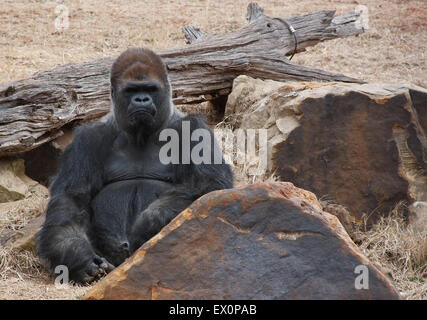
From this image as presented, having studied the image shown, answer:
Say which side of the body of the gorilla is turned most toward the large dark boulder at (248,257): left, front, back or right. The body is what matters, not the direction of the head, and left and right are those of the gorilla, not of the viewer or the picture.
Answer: front

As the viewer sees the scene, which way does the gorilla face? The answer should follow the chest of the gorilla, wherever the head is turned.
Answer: toward the camera

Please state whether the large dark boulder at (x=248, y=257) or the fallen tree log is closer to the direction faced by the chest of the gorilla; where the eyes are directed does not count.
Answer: the large dark boulder

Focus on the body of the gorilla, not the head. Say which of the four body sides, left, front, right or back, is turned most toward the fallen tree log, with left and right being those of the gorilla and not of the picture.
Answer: back

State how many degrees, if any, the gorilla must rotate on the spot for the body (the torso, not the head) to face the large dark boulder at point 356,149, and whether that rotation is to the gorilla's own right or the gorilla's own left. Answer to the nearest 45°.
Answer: approximately 90° to the gorilla's own left

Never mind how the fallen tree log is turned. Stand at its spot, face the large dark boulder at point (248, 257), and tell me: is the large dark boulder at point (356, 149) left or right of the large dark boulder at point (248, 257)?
left
